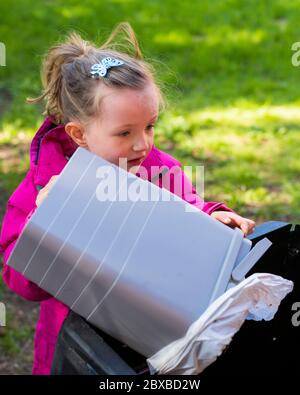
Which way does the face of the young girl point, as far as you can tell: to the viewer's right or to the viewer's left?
to the viewer's right

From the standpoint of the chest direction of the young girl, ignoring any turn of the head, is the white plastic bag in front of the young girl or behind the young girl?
in front

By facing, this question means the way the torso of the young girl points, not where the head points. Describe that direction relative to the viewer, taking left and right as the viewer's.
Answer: facing the viewer and to the right of the viewer
